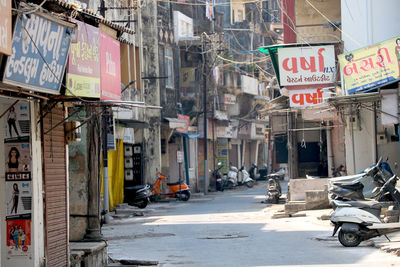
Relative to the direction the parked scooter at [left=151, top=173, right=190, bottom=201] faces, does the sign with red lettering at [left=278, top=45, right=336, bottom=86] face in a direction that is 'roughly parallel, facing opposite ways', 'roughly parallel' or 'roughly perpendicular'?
roughly perpendicular

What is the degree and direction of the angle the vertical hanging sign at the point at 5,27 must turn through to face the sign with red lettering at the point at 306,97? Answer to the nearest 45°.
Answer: approximately 90° to its left

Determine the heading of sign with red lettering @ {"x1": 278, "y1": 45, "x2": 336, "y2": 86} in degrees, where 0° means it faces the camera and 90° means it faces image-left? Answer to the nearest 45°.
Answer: approximately 0°
